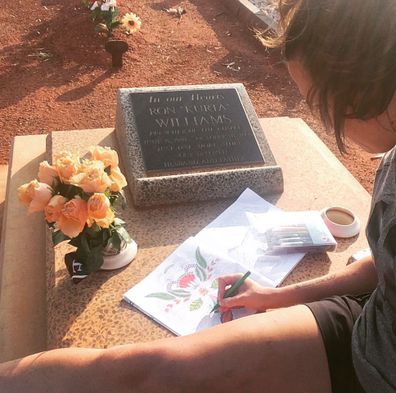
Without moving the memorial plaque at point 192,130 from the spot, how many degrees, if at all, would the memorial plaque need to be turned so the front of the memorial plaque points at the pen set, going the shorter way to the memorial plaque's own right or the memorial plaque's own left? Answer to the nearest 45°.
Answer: approximately 45° to the memorial plaque's own left

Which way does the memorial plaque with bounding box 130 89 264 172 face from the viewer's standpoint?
toward the camera

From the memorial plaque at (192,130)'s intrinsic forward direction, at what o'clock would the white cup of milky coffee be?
The white cup of milky coffee is roughly at 10 o'clock from the memorial plaque.

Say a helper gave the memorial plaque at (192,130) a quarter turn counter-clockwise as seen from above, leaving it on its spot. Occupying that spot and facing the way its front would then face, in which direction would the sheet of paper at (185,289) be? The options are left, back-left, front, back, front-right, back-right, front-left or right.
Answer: right

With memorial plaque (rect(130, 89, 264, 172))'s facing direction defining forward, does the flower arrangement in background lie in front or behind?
behind
